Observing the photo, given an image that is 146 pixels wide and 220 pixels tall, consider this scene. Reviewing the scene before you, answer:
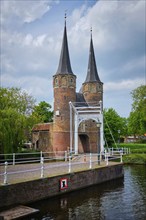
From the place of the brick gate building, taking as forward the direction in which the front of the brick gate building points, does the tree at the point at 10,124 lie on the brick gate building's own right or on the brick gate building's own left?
on the brick gate building's own right

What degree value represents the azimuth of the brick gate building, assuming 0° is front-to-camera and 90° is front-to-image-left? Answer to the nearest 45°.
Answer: approximately 315°

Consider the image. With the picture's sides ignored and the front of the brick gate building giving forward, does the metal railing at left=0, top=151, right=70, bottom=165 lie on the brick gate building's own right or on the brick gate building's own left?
on the brick gate building's own right
